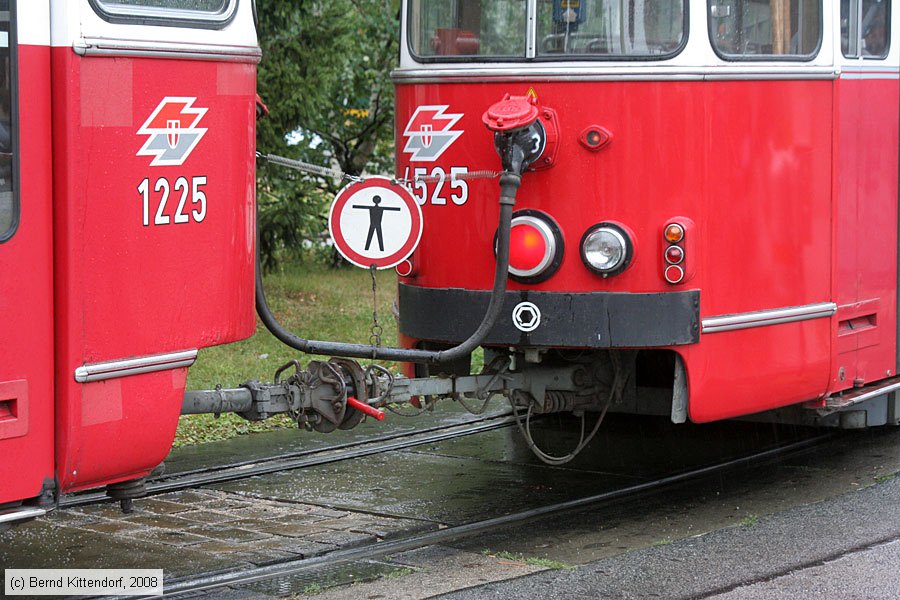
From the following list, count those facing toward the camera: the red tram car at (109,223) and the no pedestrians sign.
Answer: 1

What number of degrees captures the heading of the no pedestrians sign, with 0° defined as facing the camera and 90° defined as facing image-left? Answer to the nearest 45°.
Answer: approximately 0°

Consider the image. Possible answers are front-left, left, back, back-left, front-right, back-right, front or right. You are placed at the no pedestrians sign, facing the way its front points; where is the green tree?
back
